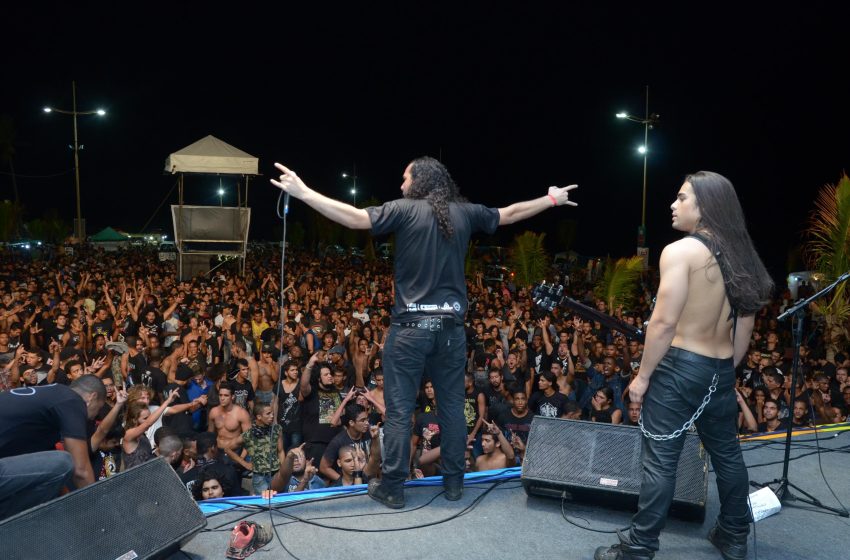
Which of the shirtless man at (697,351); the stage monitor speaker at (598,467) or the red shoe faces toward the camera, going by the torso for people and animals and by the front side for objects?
the stage monitor speaker

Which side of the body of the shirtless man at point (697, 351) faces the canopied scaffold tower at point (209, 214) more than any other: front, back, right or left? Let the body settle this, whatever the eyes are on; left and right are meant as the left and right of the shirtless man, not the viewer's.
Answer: front

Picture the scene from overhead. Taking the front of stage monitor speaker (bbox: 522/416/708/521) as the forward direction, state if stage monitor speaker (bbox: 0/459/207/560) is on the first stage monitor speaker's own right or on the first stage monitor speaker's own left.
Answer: on the first stage monitor speaker's own right

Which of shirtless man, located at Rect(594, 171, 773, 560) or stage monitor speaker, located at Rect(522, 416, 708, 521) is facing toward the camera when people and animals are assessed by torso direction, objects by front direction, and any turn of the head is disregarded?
the stage monitor speaker

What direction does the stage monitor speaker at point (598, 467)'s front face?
toward the camera

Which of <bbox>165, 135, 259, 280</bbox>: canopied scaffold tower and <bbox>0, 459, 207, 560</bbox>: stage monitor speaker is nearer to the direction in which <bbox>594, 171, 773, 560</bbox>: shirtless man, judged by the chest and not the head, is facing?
the canopied scaffold tower

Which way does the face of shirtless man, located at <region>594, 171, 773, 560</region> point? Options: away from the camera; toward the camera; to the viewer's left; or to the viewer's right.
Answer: to the viewer's left

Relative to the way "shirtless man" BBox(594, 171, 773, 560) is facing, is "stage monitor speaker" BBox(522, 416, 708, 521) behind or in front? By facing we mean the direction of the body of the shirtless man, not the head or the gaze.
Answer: in front

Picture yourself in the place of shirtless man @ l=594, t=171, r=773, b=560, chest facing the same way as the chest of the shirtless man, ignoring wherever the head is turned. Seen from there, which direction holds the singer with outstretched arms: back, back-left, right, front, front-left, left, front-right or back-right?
front-left

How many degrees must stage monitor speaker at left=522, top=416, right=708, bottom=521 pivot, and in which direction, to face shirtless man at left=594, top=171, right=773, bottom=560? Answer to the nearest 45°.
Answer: approximately 45° to its left

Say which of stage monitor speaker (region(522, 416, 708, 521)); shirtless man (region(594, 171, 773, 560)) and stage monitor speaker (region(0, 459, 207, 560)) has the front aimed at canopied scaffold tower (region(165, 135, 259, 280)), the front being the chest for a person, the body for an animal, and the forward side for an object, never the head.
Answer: the shirtless man

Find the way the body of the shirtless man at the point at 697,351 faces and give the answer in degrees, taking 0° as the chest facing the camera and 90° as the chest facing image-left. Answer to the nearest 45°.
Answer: approximately 135°
